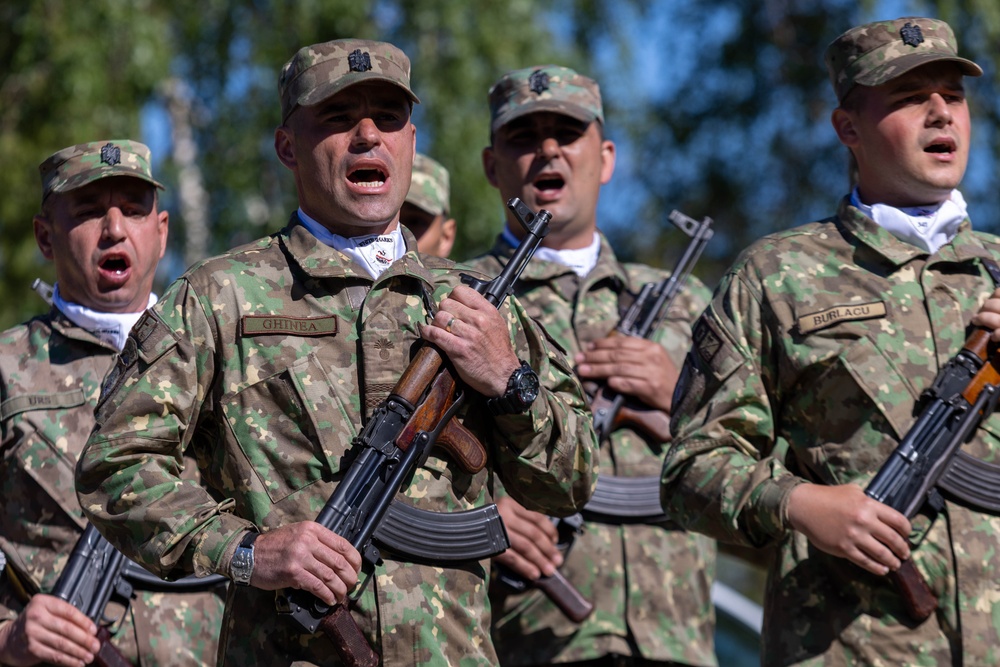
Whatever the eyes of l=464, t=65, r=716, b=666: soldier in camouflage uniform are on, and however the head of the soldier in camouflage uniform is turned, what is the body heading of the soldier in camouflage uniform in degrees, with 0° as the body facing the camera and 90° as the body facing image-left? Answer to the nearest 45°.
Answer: approximately 0°

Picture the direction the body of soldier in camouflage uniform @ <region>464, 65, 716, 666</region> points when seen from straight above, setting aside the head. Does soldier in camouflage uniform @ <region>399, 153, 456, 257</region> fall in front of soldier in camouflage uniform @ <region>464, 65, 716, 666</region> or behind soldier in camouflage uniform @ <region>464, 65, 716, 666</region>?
behind

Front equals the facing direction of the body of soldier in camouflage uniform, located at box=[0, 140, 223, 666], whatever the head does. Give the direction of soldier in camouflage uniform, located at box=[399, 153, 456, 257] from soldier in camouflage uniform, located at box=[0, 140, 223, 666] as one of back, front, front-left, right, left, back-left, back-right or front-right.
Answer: back-left

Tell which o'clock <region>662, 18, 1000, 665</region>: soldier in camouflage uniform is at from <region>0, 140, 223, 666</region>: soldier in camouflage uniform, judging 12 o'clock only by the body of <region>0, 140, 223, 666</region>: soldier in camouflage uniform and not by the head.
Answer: <region>662, 18, 1000, 665</region>: soldier in camouflage uniform is roughly at 10 o'clock from <region>0, 140, 223, 666</region>: soldier in camouflage uniform.

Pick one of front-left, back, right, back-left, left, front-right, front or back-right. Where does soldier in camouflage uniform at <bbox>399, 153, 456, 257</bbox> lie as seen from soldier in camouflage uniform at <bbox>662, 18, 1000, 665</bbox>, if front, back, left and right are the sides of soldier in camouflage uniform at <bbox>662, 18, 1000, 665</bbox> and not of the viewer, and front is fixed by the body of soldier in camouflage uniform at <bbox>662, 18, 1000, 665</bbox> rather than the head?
back

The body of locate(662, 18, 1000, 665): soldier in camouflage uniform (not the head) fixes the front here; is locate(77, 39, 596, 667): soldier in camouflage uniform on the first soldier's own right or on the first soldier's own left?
on the first soldier's own right

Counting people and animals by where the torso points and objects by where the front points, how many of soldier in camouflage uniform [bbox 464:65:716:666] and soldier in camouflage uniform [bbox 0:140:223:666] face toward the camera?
2

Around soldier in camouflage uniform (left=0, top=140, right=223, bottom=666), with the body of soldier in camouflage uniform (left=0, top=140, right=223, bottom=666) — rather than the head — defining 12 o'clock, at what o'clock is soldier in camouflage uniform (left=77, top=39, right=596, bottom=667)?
soldier in camouflage uniform (left=77, top=39, right=596, bottom=667) is roughly at 11 o'clock from soldier in camouflage uniform (left=0, top=140, right=223, bottom=666).

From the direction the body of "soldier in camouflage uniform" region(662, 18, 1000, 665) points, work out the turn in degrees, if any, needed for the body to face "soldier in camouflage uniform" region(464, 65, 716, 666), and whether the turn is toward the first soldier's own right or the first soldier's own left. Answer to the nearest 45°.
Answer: approximately 180°

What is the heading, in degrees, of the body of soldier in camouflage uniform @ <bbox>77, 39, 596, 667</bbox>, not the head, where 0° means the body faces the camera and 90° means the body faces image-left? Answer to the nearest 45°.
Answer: approximately 315°
